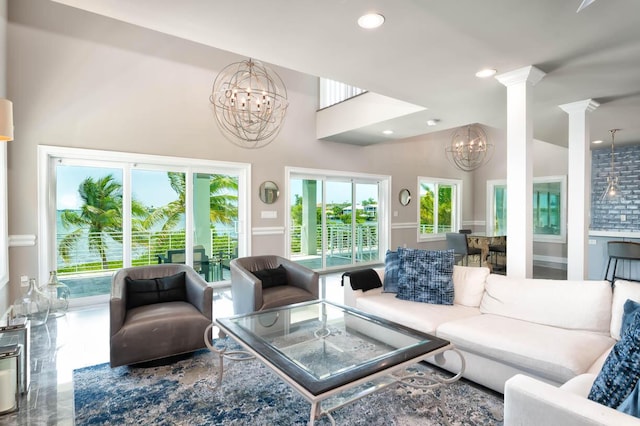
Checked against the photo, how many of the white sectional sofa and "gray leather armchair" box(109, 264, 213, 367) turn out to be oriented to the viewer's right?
0

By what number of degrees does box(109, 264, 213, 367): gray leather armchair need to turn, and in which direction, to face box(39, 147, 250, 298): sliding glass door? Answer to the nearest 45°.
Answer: approximately 180°

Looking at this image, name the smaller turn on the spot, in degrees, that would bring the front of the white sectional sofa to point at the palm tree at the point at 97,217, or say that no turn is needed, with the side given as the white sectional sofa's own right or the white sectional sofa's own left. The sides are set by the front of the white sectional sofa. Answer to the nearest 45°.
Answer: approximately 45° to the white sectional sofa's own right

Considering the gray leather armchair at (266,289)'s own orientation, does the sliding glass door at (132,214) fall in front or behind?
behind

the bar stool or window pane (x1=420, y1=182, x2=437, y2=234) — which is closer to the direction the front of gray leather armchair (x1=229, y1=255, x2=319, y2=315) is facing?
the bar stool

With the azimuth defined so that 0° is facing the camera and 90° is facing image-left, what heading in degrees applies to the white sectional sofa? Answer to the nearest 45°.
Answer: approximately 45°

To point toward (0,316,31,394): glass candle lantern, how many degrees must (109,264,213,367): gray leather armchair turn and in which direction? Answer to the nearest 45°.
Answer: approximately 45° to its right

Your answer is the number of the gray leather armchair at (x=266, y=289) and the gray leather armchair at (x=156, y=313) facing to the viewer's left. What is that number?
0

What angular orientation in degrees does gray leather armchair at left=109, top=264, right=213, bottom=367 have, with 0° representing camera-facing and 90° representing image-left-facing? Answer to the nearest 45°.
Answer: approximately 0°

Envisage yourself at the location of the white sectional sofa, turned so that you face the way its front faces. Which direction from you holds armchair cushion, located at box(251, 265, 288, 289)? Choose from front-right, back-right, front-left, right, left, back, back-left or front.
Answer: front-right

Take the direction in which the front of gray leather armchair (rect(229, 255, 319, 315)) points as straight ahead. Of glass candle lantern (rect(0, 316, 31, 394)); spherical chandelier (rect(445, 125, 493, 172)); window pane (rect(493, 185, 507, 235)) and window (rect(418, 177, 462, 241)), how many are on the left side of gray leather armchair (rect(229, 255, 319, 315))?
3

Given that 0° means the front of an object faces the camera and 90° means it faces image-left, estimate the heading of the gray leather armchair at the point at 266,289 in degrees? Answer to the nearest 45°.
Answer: approximately 315°

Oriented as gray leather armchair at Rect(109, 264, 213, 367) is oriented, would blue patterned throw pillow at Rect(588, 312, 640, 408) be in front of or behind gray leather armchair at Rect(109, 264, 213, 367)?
in front
